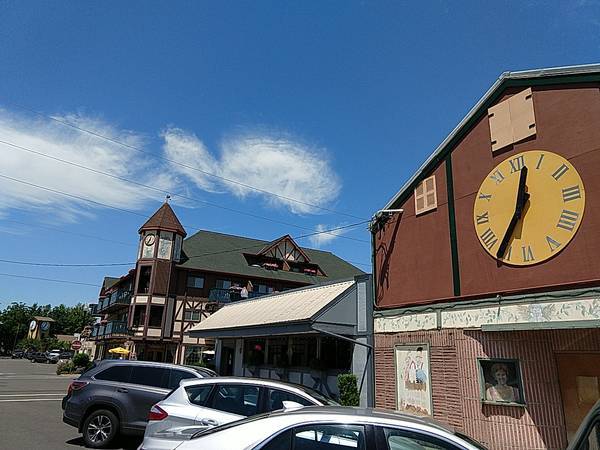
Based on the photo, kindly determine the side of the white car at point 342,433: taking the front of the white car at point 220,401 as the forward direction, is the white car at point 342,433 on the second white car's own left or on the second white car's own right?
on the second white car's own right

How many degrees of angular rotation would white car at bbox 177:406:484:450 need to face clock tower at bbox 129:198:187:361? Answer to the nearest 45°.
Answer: approximately 135° to its left

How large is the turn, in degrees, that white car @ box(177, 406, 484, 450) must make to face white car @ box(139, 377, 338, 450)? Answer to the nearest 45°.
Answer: approximately 135° to its left

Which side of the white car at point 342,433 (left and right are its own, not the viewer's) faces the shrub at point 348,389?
left

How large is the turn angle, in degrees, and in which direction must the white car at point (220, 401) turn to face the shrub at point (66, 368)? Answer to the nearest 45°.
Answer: approximately 135° to its left

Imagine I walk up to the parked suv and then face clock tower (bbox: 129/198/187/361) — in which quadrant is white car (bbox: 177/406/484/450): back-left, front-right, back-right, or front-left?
back-right

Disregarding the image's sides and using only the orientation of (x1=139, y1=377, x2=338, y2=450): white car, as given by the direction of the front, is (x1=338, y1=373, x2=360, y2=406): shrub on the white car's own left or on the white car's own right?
on the white car's own left

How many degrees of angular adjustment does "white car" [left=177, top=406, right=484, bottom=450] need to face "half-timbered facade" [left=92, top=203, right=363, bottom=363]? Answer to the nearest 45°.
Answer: approximately 90° to its left

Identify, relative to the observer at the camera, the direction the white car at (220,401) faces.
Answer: facing to the right of the viewer

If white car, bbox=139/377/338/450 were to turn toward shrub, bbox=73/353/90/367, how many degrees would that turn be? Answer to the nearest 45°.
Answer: approximately 90° to its left

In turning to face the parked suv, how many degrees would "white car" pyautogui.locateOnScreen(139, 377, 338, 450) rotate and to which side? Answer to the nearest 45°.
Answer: approximately 135° to its left

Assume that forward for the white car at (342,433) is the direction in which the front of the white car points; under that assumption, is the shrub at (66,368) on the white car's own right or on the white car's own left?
on the white car's own left

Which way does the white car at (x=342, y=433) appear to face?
to the viewer's right

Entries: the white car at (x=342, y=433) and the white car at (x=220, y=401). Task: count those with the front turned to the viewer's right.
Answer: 2

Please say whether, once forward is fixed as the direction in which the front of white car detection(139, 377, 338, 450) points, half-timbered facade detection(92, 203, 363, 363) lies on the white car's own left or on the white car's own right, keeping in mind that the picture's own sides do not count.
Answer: on the white car's own left
